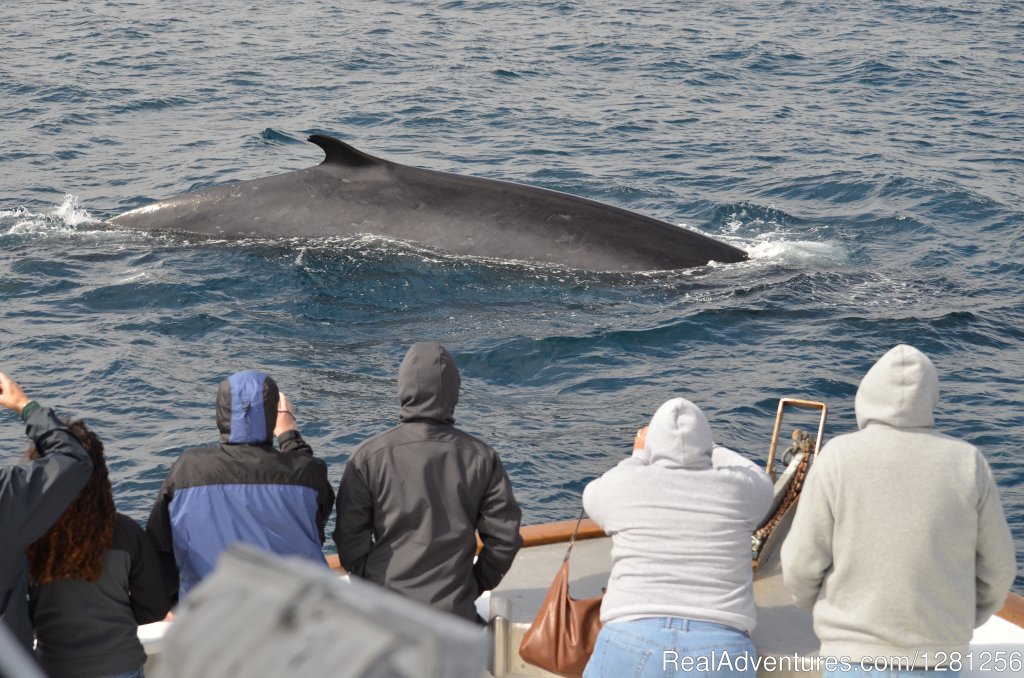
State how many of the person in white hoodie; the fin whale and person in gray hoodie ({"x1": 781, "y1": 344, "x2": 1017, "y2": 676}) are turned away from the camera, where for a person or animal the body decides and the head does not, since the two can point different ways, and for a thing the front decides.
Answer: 2

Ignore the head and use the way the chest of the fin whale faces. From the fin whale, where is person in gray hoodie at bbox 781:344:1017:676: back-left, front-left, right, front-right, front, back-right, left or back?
right

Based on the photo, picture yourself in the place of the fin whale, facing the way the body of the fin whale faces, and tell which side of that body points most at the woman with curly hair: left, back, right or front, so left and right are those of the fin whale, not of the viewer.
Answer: right

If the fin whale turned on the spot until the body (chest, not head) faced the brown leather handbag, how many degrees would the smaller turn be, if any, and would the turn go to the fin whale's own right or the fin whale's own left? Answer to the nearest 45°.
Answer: approximately 90° to the fin whale's own right

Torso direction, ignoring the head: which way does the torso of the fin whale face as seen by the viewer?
to the viewer's right

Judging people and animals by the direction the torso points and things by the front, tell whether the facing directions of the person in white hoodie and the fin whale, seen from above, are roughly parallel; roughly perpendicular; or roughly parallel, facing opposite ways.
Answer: roughly perpendicular

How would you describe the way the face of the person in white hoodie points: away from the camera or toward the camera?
away from the camera

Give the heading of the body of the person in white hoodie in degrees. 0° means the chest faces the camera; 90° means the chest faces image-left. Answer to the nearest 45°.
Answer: approximately 180°

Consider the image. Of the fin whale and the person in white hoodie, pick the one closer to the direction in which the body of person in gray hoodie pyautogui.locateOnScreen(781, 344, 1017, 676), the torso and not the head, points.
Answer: the fin whale

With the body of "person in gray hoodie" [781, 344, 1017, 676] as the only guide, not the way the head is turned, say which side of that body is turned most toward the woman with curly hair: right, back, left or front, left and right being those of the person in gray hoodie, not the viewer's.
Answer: left

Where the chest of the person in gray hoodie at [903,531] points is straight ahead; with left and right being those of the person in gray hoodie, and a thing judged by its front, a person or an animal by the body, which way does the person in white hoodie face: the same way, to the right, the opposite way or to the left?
the same way

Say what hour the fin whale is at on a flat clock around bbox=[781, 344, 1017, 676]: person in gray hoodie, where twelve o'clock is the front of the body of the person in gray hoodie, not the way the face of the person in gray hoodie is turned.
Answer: The fin whale is roughly at 11 o'clock from the person in gray hoodie.

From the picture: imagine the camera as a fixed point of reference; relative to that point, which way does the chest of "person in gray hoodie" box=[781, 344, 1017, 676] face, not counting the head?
away from the camera

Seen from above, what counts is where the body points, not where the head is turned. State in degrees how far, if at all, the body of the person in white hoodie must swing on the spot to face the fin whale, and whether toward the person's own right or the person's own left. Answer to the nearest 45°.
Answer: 0° — they already face it

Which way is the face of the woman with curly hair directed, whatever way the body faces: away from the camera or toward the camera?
away from the camera
